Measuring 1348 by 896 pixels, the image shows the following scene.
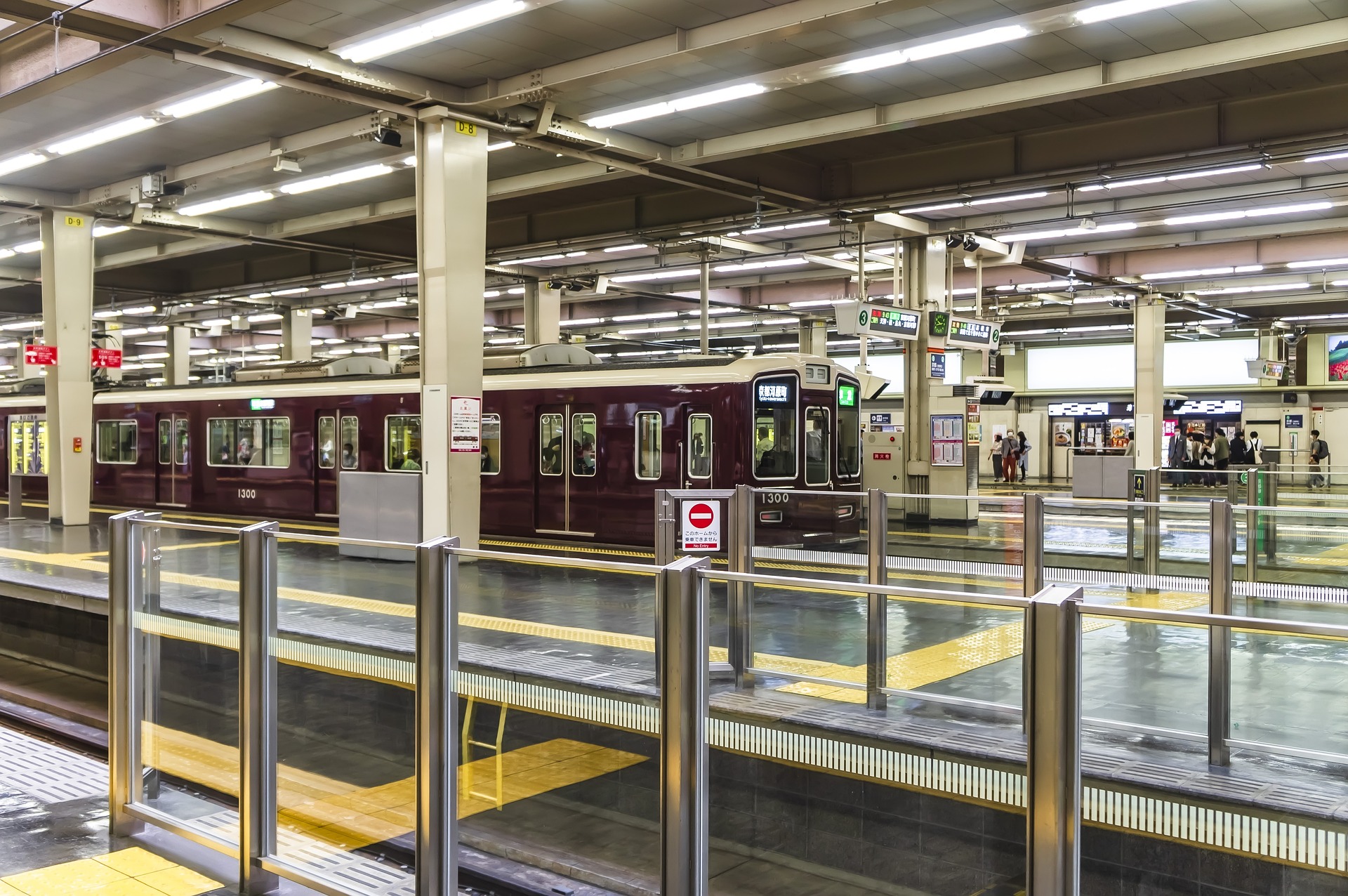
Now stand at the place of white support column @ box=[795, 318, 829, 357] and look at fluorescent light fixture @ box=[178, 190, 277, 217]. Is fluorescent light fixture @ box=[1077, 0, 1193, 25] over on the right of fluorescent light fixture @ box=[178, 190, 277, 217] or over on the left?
left

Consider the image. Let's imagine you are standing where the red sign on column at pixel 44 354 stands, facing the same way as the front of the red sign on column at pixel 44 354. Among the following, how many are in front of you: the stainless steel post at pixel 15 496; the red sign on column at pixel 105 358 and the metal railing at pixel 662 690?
1

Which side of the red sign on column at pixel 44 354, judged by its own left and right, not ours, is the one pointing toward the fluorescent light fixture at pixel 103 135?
front

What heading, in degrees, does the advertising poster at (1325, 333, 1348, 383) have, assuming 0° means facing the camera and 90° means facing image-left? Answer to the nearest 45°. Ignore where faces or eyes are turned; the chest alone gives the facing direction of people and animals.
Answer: approximately 0°

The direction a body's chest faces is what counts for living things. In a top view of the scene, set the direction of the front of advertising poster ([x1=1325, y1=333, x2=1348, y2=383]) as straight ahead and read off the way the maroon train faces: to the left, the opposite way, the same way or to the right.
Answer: to the left

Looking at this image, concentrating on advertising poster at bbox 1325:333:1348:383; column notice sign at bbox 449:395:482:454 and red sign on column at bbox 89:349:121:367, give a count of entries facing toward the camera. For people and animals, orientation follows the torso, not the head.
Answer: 3

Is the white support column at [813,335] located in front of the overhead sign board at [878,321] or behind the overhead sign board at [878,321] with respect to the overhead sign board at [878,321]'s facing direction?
behind

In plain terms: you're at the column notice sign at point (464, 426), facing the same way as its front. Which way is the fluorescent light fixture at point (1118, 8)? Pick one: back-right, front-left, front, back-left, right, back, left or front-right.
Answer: front-left

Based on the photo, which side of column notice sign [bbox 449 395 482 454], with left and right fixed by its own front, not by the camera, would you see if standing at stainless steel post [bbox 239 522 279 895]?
front
